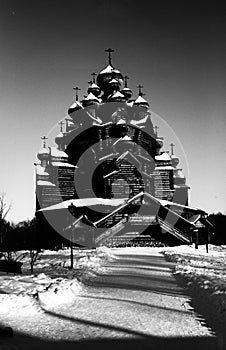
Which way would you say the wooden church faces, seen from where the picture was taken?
facing the viewer
